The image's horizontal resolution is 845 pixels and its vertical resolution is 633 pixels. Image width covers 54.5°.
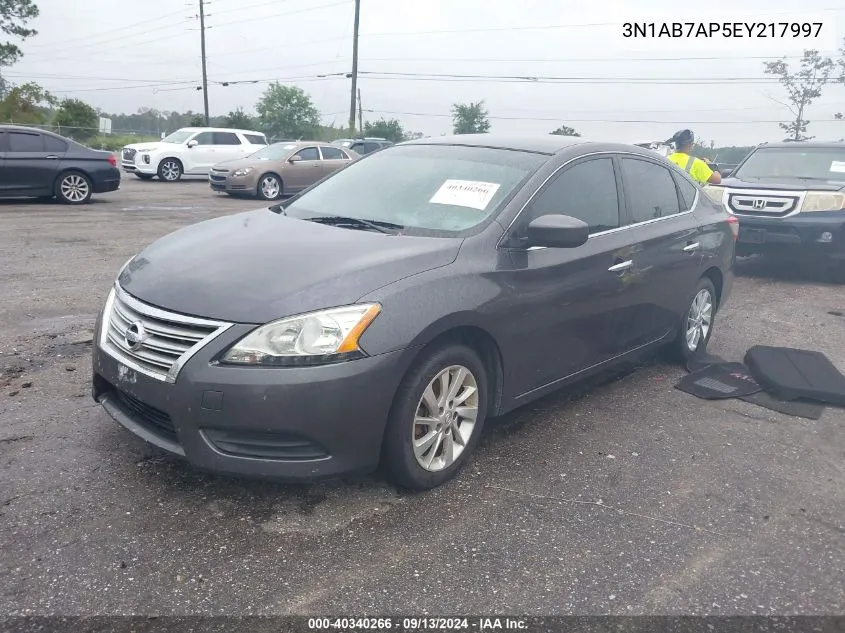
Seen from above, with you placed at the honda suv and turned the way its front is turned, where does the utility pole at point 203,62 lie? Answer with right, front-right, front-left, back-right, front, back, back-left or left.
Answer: right

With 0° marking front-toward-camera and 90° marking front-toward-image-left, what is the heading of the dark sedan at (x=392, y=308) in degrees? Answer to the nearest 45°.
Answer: approximately 45°

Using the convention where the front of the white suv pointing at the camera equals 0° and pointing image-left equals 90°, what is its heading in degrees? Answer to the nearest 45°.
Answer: approximately 45°

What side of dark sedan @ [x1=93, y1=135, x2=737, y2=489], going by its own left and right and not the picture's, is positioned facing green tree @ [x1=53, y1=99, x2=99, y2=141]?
right

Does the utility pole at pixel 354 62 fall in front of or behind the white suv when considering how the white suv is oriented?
behind

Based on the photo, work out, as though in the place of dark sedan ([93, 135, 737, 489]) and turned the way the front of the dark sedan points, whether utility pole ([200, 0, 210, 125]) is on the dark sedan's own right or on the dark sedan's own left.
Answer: on the dark sedan's own right

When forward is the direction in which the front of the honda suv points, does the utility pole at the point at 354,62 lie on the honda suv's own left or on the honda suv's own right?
on the honda suv's own right

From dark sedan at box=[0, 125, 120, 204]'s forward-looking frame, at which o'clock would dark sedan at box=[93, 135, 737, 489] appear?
dark sedan at box=[93, 135, 737, 489] is roughly at 9 o'clock from dark sedan at box=[0, 125, 120, 204].

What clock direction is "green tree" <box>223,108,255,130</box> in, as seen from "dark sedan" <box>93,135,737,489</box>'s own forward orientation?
The green tree is roughly at 4 o'clock from the dark sedan.

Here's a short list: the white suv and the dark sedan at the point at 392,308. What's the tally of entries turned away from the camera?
0

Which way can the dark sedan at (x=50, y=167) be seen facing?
to the viewer's left

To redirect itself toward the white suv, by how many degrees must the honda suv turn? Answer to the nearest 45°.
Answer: approximately 90° to its right

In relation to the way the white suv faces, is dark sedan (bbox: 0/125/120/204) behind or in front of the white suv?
in front

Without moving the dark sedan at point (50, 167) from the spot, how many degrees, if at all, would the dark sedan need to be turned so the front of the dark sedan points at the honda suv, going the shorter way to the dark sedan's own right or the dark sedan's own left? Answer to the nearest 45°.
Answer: approximately 135° to the dark sedan's own left

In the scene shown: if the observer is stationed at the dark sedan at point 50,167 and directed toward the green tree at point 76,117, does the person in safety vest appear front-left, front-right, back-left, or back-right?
back-right
